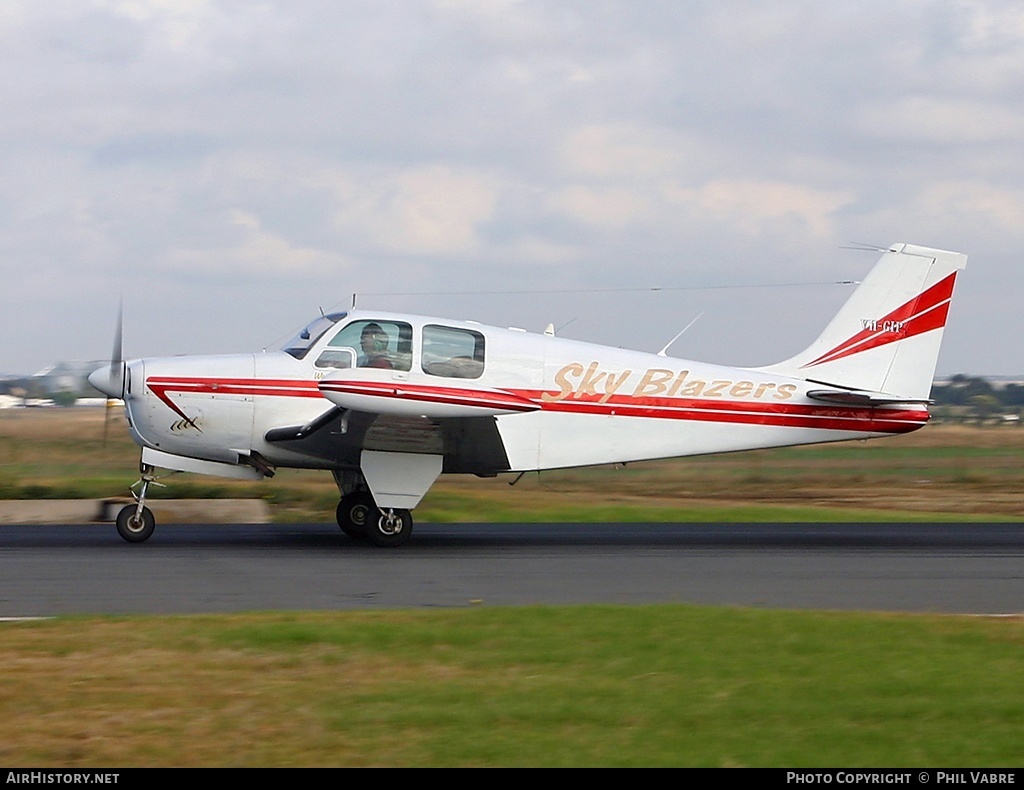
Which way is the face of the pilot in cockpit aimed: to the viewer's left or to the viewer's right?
to the viewer's left

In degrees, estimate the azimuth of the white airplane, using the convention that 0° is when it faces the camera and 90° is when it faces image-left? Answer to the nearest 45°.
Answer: approximately 90°
